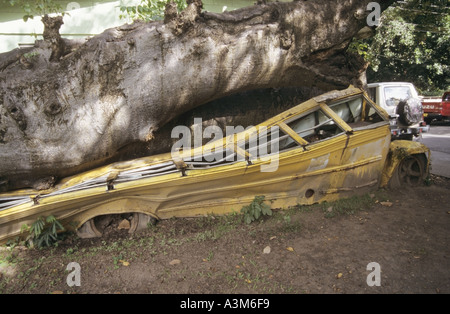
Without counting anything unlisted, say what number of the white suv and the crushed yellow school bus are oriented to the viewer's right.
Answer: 1

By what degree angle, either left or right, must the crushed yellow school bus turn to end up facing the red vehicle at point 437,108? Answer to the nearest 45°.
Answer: approximately 45° to its left

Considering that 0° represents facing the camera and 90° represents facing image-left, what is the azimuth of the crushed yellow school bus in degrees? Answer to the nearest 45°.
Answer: approximately 270°
